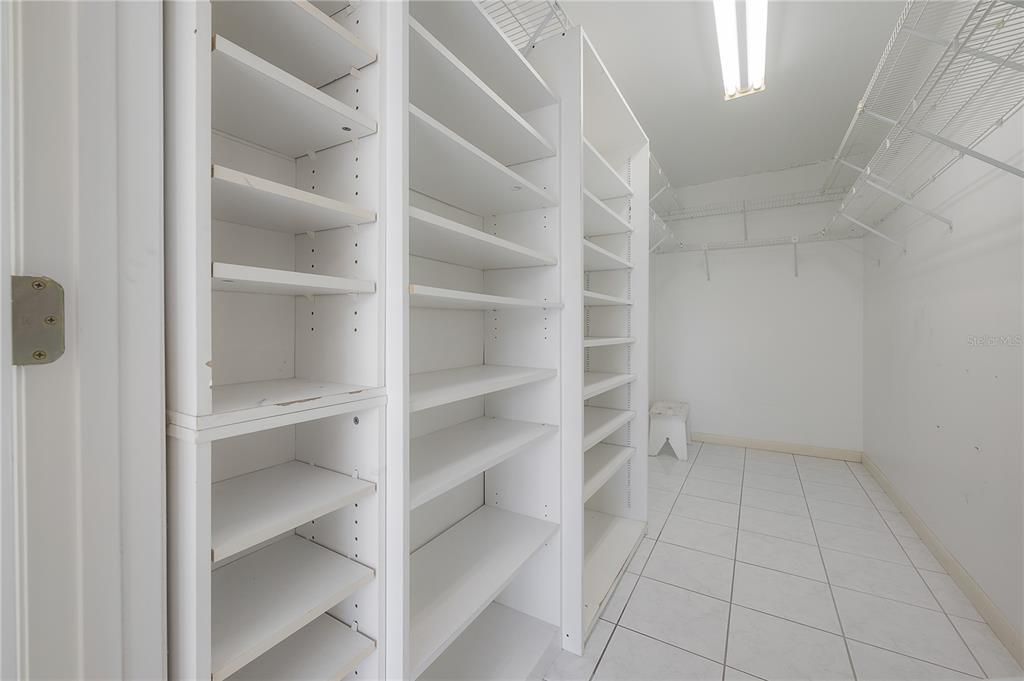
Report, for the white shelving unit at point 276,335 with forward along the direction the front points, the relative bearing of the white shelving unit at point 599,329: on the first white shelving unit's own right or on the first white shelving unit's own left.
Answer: on the first white shelving unit's own left

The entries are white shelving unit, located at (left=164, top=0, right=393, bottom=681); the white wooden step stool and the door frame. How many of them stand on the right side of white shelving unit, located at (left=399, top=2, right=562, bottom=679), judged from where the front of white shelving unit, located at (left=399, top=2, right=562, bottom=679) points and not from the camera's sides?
2

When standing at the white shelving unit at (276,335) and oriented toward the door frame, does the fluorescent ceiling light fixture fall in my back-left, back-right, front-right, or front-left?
back-left

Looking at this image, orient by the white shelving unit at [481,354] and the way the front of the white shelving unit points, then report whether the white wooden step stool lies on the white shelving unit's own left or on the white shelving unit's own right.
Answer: on the white shelving unit's own left

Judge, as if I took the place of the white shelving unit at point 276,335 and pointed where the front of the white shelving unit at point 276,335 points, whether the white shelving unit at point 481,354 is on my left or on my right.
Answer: on my left

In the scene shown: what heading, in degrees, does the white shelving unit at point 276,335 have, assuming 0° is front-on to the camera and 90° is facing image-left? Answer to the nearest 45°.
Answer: approximately 315°

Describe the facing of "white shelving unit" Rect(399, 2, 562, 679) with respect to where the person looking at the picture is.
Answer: facing the viewer and to the right of the viewer

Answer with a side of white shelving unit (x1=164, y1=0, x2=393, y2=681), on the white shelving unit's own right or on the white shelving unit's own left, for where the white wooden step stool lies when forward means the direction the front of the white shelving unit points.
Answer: on the white shelving unit's own left

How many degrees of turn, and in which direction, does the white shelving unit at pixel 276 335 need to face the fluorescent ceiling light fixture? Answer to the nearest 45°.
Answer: approximately 45° to its left

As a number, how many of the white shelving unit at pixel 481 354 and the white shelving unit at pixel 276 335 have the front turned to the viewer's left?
0
